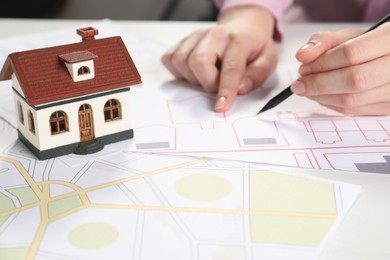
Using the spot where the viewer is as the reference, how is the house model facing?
facing the viewer and to the right of the viewer
